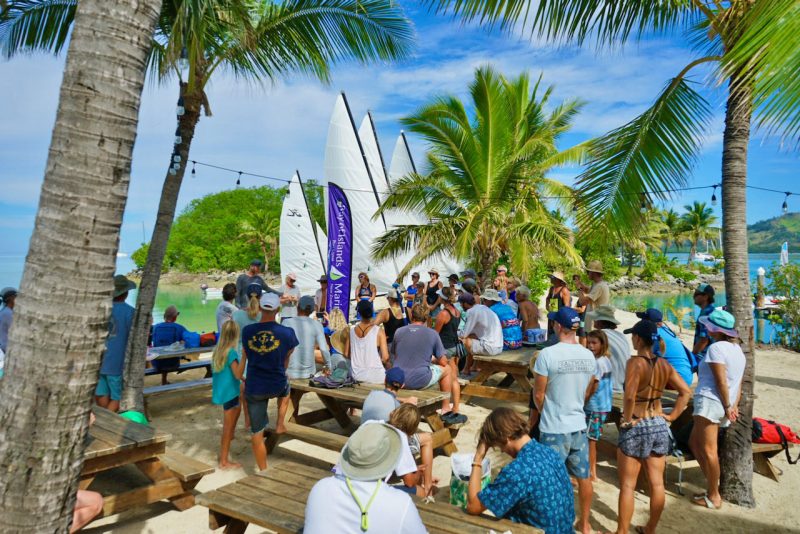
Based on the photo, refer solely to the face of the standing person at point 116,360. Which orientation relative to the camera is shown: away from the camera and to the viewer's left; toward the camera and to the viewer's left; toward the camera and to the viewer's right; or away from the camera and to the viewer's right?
away from the camera and to the viewer's right

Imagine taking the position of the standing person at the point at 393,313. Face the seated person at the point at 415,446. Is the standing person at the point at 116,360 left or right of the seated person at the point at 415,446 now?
right

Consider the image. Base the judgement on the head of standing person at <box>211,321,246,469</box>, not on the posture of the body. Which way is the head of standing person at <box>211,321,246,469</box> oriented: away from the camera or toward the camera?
away from the camera

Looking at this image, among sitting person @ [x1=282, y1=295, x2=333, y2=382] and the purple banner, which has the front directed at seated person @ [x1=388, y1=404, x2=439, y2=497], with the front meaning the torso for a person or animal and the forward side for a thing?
the purple banner

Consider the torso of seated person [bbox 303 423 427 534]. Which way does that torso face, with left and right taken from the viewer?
facing away from the viewer

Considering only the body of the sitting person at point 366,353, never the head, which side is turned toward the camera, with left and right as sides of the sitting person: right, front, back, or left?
back

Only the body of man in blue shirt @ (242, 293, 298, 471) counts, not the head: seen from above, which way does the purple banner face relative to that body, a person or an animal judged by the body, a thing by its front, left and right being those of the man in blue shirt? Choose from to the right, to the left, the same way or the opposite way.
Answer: the opposite way

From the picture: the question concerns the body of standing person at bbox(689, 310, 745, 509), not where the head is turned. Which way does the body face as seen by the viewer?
to the viewer's left

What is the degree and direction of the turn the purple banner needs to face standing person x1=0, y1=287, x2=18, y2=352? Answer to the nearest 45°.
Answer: approximately 45° to its right

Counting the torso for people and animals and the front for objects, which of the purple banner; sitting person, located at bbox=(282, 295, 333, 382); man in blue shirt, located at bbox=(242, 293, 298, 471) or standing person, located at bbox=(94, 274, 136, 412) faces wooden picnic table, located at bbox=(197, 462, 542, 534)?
the purple banner

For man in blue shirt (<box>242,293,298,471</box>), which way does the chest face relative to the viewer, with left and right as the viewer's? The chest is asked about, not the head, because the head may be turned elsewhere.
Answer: facing away from the viewer

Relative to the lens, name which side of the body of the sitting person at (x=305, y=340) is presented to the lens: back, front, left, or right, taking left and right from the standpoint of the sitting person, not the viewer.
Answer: back

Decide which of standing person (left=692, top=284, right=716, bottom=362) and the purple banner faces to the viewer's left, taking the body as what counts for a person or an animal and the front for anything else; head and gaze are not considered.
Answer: the standing person
